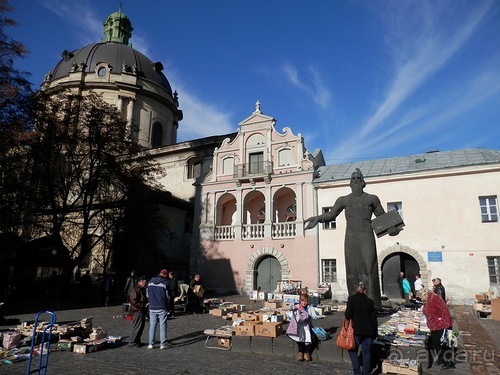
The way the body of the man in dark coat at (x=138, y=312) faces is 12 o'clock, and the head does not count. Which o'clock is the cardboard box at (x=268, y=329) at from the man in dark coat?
The cardboard box is roughly at 1 o'clock from the man in dark coat.

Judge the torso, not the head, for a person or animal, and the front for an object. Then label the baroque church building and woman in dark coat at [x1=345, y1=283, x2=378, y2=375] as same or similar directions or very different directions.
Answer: very different directions

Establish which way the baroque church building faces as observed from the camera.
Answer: facing the viewer

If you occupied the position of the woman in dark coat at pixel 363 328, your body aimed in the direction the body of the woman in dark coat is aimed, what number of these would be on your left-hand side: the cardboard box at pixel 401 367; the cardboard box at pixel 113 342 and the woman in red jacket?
1

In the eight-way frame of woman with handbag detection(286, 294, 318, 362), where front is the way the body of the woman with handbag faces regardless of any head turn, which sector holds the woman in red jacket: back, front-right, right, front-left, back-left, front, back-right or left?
left

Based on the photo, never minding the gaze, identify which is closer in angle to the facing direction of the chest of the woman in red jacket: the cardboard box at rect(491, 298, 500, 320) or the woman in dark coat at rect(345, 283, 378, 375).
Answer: the woman in dark coat

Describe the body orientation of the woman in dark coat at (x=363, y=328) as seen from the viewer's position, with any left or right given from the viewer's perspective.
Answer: facing away from the viewer

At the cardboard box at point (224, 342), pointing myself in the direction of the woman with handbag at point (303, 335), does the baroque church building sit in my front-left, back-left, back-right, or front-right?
back-left

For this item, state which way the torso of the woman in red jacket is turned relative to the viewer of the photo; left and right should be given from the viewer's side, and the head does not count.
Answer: facing to the left of the viewer

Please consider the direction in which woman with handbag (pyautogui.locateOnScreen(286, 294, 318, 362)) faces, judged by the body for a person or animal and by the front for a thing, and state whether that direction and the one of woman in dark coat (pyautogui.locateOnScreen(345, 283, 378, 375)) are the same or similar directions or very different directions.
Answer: very different directions

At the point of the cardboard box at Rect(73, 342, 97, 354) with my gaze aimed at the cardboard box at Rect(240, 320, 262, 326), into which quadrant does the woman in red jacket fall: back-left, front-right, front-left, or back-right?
front-right

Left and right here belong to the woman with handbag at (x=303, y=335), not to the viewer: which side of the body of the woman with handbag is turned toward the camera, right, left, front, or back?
front

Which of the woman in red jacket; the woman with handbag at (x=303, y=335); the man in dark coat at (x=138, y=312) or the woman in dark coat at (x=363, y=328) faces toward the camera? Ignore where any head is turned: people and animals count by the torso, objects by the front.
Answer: the woman with handbag

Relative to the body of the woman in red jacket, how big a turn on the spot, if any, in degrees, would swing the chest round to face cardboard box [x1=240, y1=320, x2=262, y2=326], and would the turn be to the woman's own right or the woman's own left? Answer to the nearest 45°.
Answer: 0° — they already face it

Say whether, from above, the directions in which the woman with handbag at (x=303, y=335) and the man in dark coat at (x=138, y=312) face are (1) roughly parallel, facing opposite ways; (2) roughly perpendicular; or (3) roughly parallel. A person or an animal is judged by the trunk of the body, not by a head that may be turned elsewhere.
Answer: roughly perpendicular

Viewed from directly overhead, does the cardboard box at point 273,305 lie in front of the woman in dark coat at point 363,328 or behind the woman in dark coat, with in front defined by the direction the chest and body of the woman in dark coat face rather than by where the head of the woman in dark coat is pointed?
in front
